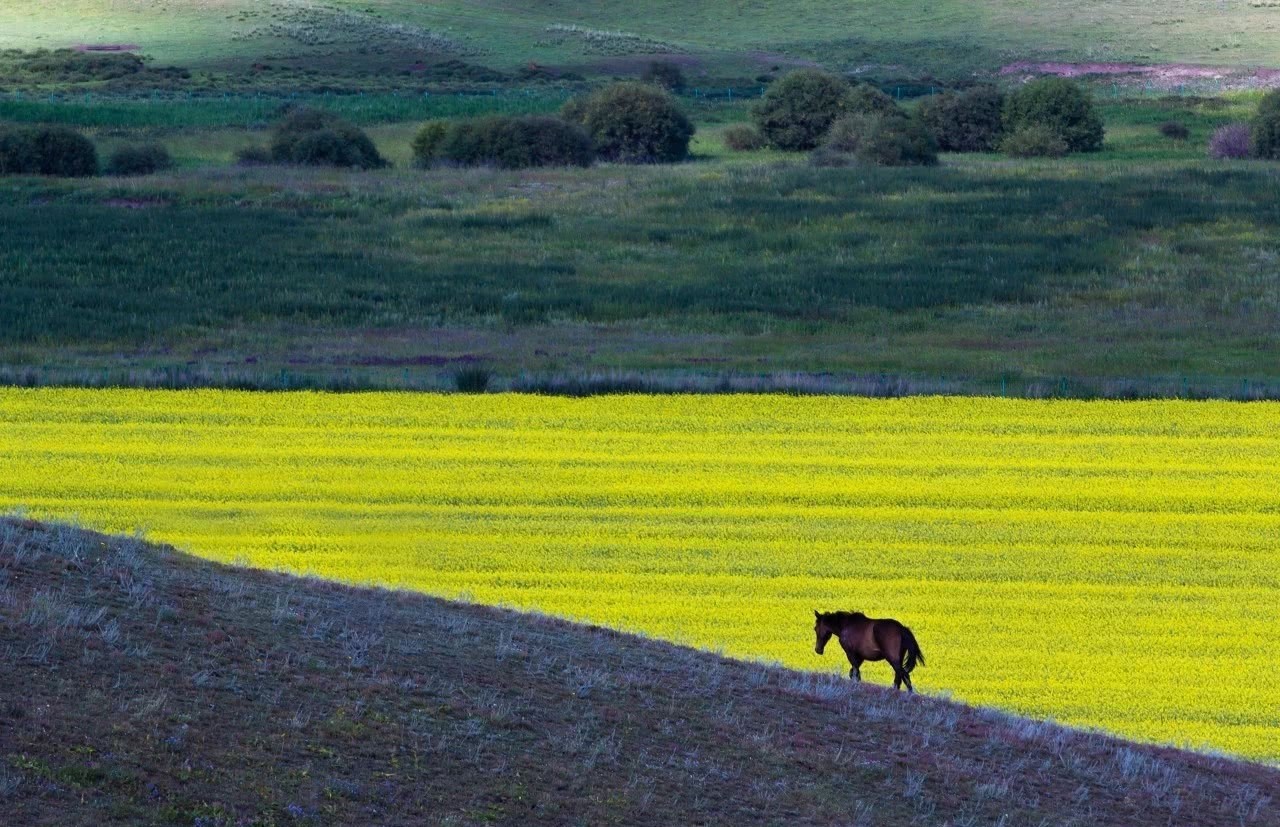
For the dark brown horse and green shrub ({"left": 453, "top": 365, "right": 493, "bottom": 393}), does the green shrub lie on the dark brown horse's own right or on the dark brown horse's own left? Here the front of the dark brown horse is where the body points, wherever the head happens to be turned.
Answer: on the dark brown horse's own right

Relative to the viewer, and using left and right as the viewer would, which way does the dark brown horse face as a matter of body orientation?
facing to the left of the viewer
